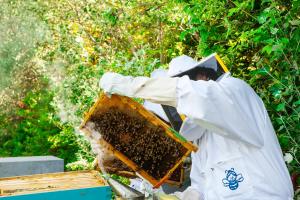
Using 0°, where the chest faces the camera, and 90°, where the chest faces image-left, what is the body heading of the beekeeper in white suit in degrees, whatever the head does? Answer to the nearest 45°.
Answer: approximately 90°

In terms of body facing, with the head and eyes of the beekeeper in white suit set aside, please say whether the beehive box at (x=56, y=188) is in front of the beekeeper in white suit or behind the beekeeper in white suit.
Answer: in front
